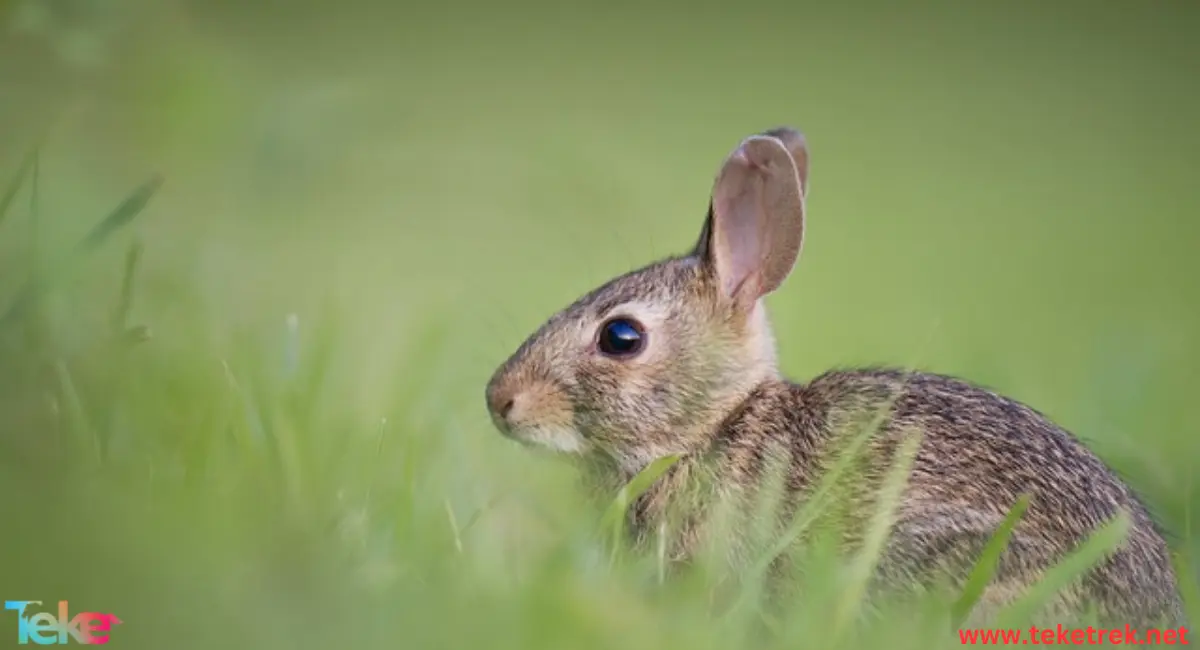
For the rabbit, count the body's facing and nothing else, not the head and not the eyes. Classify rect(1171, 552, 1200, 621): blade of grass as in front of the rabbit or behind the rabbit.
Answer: behind

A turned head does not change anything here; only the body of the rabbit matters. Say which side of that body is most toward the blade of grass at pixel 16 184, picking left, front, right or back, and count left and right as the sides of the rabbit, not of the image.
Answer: front

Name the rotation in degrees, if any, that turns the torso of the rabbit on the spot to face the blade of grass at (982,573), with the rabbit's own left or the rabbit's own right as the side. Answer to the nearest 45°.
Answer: approximately 135° to the rabbit's own left

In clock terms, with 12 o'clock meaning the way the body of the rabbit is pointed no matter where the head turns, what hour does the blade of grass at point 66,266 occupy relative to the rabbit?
The blade of grass is roughly at 11 o'clock from the rabbit.

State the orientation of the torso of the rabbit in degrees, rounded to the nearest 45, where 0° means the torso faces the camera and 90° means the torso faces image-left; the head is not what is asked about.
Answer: approximately 90°

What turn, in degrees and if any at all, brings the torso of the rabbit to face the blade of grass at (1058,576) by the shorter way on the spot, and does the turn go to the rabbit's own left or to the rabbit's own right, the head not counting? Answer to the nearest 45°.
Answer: approximately 135° to the rabbit's own left
